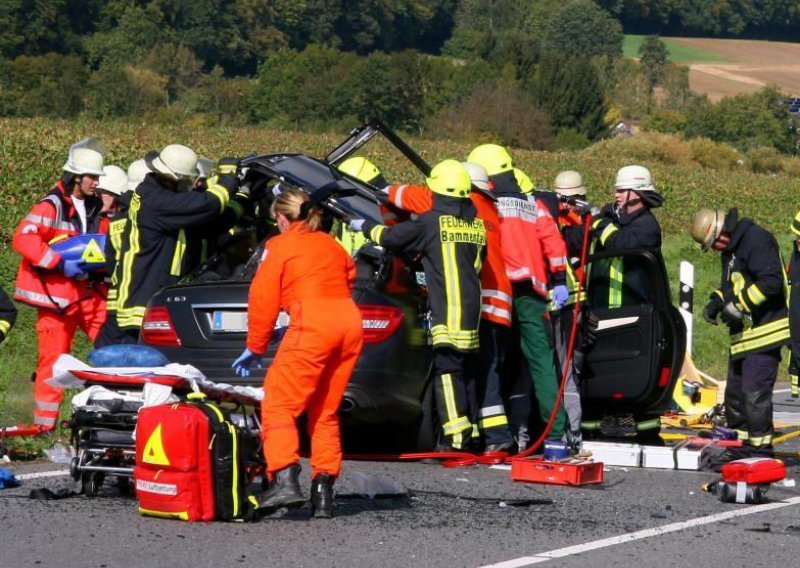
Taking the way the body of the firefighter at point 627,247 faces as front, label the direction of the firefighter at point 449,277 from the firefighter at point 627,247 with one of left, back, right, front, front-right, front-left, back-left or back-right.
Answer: front-left

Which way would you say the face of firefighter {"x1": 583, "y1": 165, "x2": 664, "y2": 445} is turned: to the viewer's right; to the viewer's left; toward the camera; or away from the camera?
to the viewer's left

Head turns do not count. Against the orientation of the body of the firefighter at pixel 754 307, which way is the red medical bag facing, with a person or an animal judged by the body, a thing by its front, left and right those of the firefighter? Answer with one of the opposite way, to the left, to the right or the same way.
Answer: to the left

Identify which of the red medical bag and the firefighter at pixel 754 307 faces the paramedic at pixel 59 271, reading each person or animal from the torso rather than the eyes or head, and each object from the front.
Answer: the firefighter at pixel 754 307

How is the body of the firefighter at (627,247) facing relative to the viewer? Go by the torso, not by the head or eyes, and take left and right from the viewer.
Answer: facing to the left of the viewer

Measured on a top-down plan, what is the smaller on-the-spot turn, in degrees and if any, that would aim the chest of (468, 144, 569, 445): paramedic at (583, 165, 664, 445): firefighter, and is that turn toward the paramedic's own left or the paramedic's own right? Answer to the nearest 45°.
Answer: approximately 90° to the paramedic's own right

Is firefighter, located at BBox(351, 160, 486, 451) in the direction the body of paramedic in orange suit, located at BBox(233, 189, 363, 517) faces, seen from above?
no

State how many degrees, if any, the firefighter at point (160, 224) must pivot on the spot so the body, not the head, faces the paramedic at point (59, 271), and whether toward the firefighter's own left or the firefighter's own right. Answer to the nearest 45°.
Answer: approximately 135° to the firefighter's own left

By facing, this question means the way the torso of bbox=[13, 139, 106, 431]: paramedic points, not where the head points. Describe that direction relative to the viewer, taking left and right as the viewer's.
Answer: facing the viewer and to the right of the viewer

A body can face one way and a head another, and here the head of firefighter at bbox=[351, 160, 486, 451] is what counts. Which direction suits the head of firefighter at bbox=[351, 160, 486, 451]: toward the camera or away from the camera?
away from the camera

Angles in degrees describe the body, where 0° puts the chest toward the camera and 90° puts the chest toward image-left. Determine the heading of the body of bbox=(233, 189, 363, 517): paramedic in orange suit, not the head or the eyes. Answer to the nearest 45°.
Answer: approximately 135°

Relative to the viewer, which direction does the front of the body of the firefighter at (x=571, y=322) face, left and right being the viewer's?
facing to the left of the viewer

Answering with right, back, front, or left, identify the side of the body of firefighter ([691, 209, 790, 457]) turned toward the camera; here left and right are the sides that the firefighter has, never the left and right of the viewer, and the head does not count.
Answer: left
